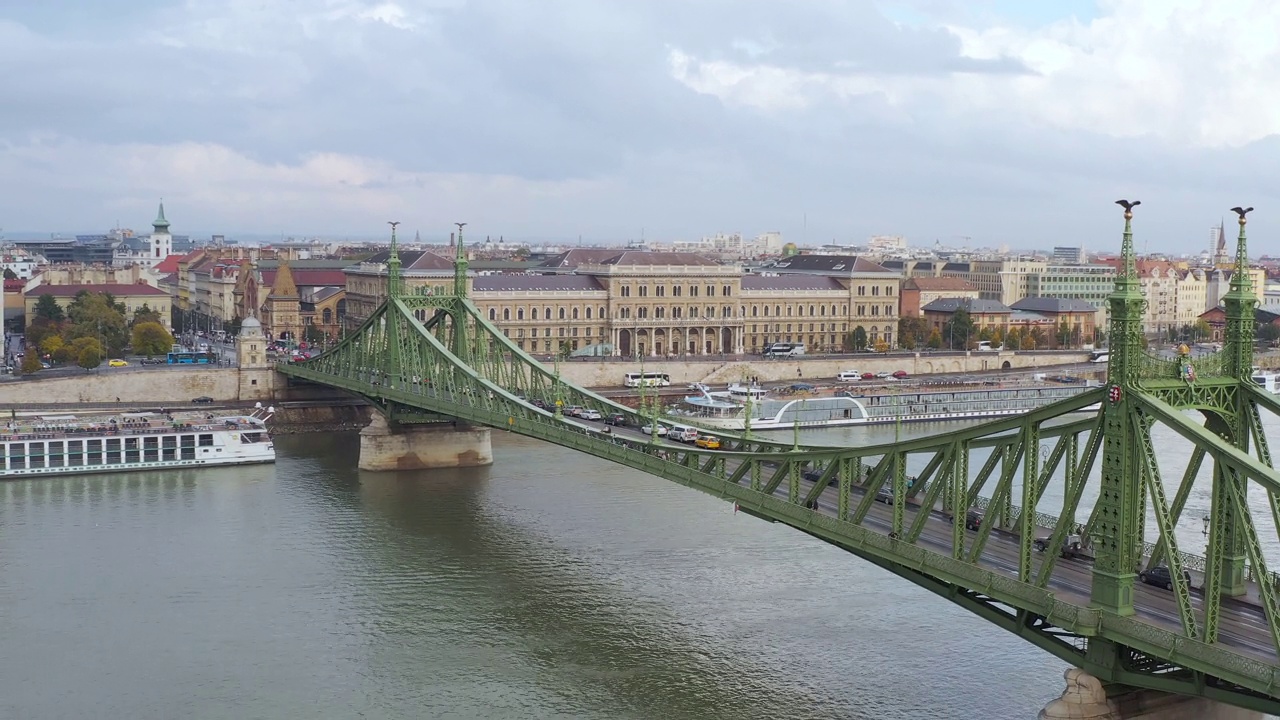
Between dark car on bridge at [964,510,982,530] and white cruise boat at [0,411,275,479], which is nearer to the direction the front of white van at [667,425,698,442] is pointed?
the white cruise boat

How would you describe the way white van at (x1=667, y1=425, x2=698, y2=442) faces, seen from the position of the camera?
facing away from the viewer and to the left of the viewer
